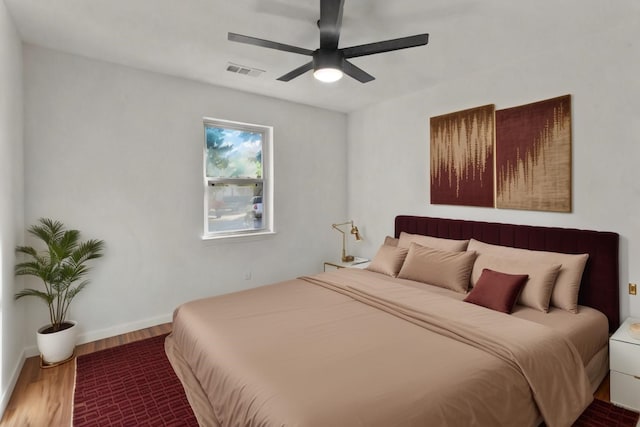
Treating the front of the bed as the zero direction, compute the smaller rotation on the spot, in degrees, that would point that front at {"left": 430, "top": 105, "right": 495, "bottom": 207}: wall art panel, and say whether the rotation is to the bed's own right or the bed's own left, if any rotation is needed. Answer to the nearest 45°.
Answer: approximately 135° to the bed's own right

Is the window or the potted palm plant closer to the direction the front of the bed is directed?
the potted palm plant

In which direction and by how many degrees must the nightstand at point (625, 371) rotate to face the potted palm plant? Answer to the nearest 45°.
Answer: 0° — it already faces it

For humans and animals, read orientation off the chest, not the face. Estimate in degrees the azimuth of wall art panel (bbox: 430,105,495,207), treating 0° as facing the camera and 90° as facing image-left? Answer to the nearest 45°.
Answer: approximately 45°

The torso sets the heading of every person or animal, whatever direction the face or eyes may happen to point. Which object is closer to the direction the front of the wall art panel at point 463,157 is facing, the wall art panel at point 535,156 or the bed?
the bed

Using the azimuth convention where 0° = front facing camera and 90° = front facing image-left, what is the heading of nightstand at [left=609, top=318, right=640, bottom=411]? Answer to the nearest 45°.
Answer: approximately 45°

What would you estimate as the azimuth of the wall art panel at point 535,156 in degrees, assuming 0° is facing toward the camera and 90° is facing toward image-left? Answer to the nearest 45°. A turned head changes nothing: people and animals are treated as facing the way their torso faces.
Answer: approximately 45°
